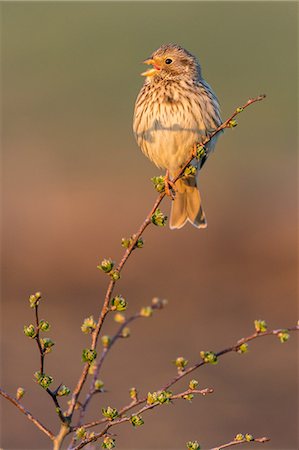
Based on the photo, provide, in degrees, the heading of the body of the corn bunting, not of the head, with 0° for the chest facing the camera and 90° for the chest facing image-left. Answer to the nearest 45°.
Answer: approximately 45°
